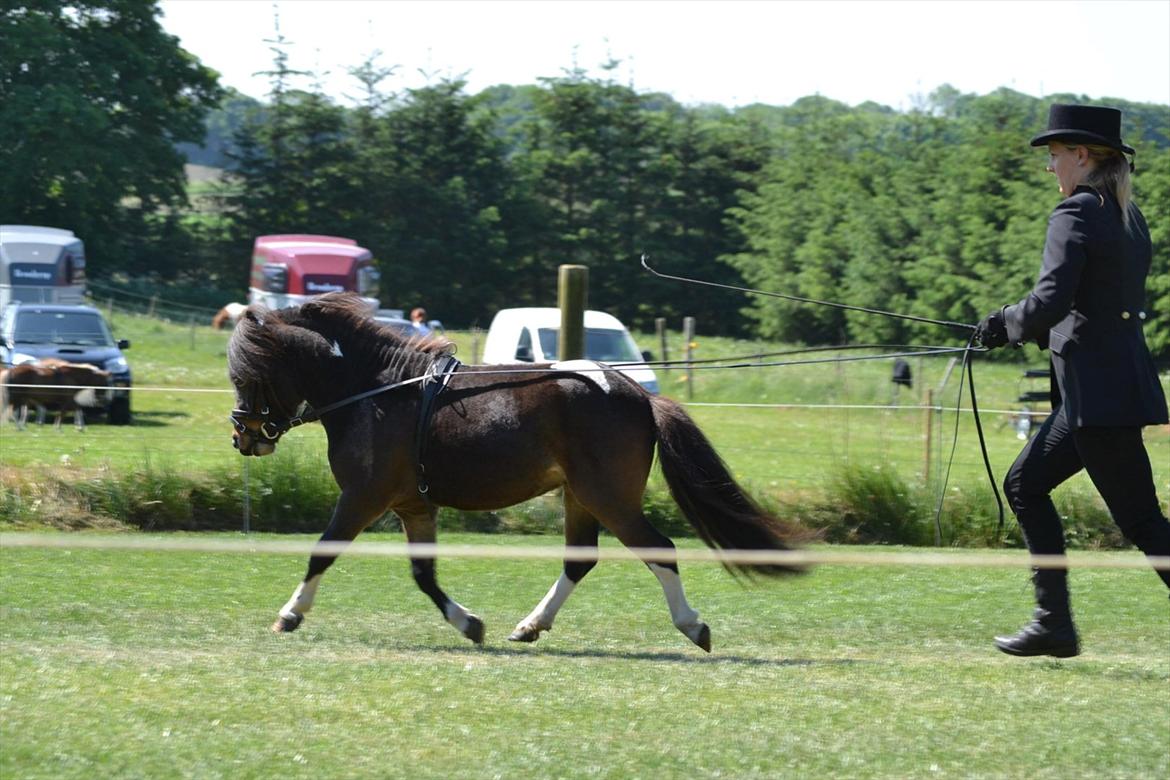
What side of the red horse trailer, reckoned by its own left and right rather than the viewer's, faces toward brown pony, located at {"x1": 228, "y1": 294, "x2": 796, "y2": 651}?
front

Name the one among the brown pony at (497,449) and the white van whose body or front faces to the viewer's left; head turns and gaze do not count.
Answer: the brown pony

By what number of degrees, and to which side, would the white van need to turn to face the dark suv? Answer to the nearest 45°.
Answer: approximately 135° to its right

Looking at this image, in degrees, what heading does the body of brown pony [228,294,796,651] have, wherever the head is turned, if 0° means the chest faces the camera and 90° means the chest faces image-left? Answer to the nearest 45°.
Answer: approximately 90°

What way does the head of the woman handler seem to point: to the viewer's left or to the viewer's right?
to the viewer's left

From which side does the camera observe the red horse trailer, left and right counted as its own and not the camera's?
front

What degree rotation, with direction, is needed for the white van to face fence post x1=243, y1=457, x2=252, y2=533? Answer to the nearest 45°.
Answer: approximately 45° to its right

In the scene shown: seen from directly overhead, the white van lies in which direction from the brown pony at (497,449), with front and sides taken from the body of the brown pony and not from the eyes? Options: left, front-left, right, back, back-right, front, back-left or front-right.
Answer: right

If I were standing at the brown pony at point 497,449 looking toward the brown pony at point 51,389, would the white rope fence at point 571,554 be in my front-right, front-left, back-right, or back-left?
back-left

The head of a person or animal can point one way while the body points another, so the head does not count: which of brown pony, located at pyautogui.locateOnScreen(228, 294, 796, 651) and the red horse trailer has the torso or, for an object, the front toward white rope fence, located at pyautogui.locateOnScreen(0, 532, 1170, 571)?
the red horse trailer

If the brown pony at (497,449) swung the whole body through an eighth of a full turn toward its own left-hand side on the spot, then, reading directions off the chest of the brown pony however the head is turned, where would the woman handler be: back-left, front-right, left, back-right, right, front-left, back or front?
left

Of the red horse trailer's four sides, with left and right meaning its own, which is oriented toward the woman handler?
front

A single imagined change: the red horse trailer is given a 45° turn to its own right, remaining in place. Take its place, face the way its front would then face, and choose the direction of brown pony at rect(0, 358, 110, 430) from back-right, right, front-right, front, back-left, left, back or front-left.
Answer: front-left

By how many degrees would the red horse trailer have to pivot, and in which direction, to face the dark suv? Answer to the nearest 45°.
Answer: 0° — it already faces it

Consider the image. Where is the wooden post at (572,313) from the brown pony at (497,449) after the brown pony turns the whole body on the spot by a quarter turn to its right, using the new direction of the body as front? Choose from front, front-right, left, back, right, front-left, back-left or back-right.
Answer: front

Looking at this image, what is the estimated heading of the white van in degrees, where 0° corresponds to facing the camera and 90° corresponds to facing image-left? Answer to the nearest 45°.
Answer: approximately 315°
